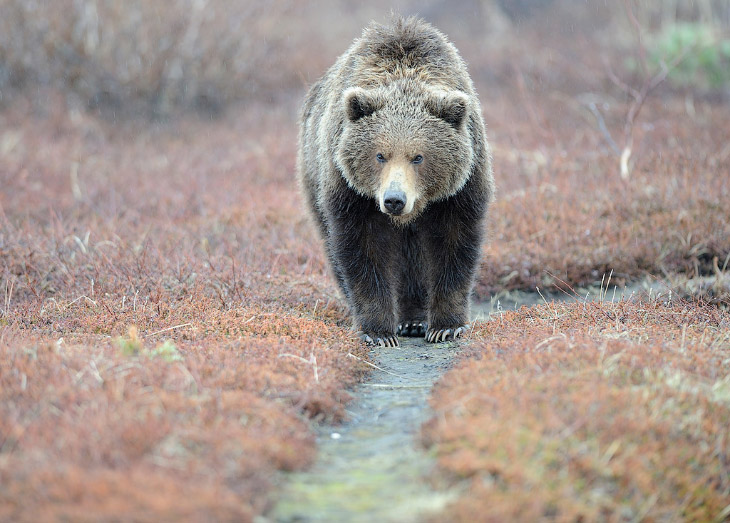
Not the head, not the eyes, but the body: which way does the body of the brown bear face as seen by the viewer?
toward the camera
